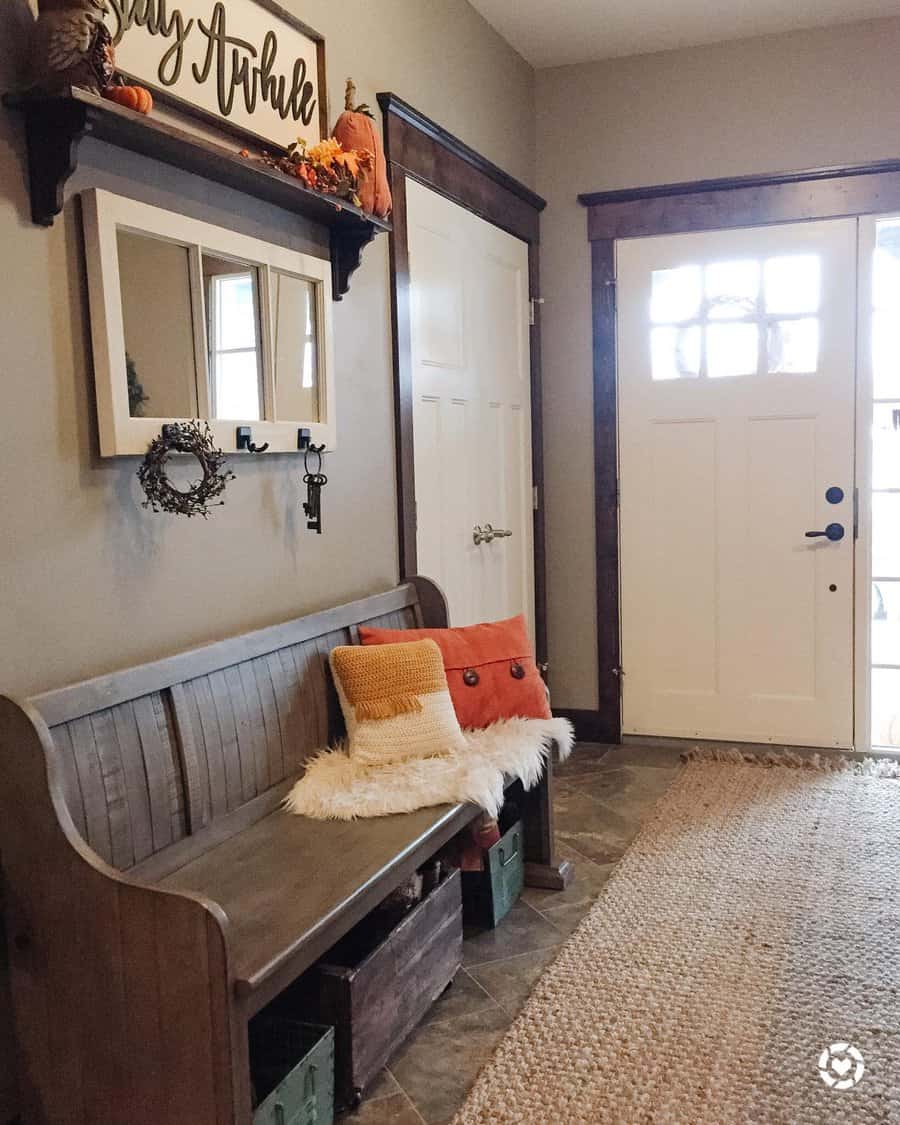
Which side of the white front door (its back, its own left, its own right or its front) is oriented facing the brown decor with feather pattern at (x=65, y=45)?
front

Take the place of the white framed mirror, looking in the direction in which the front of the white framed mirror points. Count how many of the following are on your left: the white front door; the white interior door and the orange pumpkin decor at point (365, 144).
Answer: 3

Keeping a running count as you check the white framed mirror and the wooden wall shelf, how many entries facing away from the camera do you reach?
0

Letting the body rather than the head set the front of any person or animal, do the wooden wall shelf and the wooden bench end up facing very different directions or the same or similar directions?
same or similar directions

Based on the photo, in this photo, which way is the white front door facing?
toward the camera

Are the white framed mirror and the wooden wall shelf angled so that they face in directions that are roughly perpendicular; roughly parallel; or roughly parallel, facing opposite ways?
roughly parallel

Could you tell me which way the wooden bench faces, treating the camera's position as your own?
facing the viewer and to the right of the viewer

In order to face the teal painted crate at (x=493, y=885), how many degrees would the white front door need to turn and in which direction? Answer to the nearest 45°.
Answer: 0° — it already faces it

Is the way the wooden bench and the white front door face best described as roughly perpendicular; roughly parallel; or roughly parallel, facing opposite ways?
roughly perpendicular

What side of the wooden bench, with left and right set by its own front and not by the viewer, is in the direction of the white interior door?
left

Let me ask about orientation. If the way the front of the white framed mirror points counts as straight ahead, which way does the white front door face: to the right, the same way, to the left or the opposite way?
to the right

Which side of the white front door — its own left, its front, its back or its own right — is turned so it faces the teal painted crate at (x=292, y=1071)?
front
